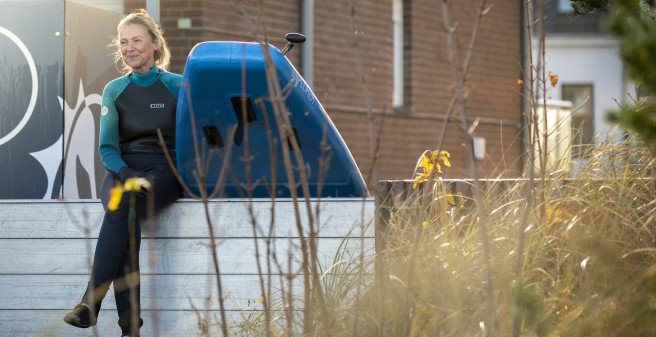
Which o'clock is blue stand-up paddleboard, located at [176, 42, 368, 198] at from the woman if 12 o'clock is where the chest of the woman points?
The blue stand-up paddleboard is roughly at 10 o'clock from the woman.

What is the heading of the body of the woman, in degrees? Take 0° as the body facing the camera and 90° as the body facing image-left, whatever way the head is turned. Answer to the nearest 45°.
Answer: approximately 0°
